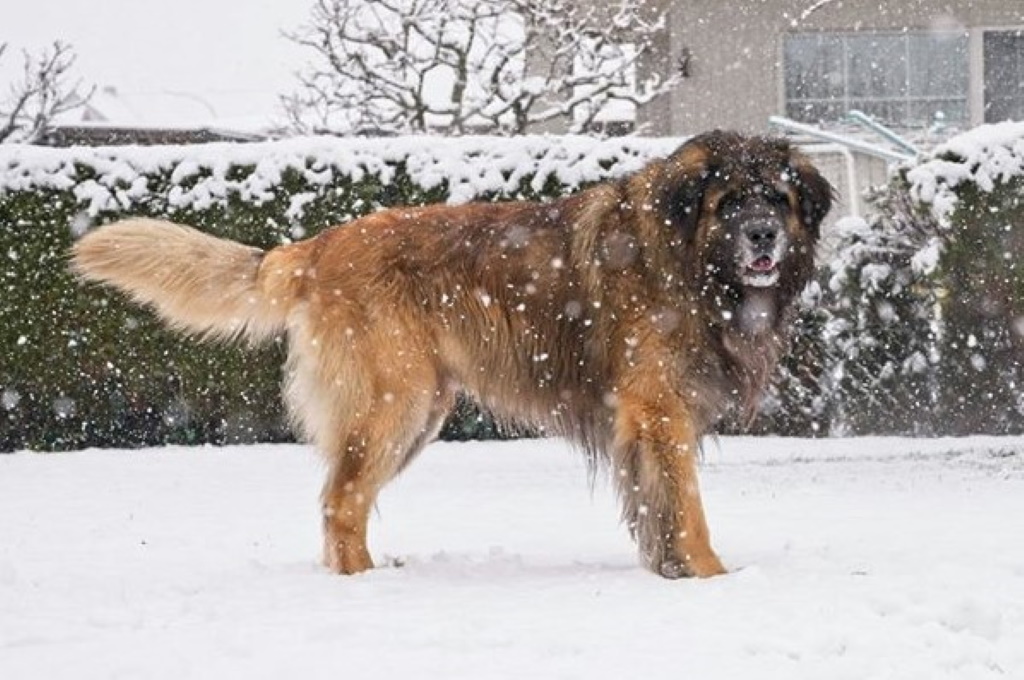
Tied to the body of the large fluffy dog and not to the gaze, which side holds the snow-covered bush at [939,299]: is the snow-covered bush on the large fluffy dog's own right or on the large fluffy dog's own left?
on the large fluffy dog's own left

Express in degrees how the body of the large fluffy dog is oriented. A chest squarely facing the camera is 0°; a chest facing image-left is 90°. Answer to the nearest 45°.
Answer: approximately 270°

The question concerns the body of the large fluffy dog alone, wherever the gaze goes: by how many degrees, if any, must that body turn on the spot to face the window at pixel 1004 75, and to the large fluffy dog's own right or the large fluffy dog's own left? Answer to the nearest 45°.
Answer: approximately 45° to the large fluffy dog's own left

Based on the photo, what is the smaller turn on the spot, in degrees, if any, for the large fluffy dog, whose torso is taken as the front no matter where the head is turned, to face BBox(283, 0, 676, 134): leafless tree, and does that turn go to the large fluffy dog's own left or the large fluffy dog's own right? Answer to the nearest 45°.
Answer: approximately 90° to the large fluffy dog's own left

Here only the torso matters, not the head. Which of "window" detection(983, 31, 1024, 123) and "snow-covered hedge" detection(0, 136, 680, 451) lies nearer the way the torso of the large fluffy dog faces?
the window

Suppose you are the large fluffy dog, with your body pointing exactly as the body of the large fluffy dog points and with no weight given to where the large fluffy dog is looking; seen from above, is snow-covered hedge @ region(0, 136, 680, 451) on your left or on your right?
on your left
